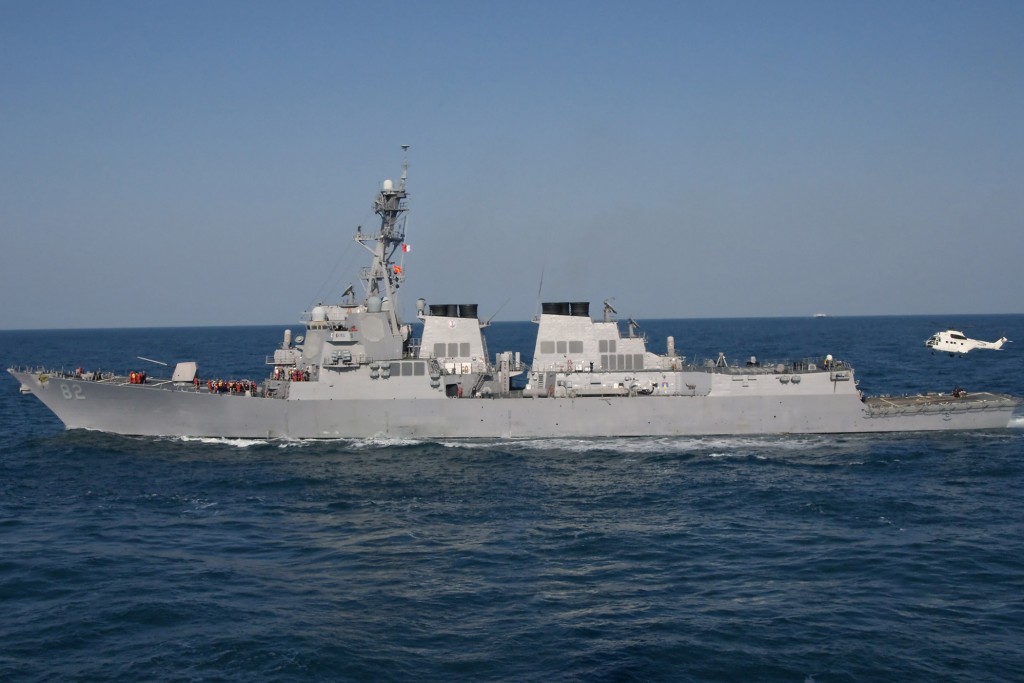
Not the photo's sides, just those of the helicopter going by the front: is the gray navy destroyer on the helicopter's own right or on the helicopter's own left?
on the helicopter's own left

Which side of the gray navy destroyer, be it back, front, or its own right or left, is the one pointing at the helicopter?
back

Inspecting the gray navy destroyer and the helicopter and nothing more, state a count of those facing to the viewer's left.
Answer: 2

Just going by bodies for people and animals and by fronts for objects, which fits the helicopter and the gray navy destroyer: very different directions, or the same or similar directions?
same or similar directions

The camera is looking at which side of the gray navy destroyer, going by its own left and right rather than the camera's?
left

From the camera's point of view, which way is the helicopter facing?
to the viewer's left
